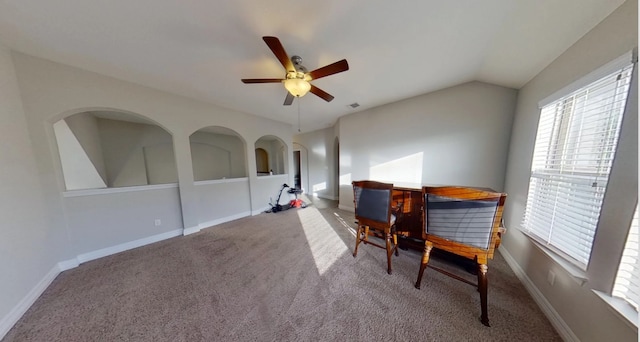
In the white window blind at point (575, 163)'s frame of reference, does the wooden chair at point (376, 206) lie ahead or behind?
ahead

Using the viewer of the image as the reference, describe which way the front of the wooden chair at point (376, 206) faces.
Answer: facing away from the viewer and to the right of the viewer

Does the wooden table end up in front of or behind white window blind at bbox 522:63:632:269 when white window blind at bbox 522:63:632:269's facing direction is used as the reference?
in front

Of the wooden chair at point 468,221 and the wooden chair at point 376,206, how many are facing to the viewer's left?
0

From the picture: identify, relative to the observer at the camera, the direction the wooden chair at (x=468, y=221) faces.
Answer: facing away from the viewer and to the right of the viewer

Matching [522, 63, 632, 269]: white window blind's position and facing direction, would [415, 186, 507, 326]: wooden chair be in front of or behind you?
in front

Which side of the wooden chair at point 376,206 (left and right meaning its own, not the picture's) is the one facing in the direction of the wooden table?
front
